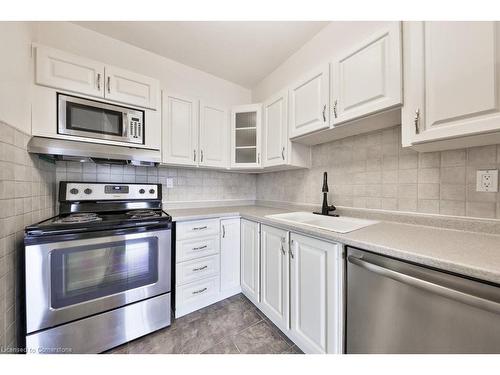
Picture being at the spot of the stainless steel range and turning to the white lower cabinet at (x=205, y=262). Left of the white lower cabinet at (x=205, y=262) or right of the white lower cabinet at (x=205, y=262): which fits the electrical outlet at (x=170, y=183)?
left

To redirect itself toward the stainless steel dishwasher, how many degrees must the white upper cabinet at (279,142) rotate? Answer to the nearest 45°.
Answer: approximately 90° to its left

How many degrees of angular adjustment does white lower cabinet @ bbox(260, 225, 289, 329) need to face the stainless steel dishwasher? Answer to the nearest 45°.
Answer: approximately 90° to its left

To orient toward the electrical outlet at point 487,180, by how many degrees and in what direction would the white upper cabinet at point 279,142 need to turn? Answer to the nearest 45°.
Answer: approximately 90° to its left

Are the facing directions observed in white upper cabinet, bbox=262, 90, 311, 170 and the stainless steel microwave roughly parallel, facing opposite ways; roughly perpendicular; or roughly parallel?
roughly perpendicular

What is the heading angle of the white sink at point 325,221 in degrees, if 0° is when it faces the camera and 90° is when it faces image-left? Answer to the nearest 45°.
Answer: approximately 45°

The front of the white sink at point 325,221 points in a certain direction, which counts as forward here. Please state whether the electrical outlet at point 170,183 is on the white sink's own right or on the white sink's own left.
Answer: on the white sink's own right

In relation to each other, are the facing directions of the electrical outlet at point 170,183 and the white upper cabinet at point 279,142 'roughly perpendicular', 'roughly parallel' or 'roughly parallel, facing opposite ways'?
roughly perpendicular

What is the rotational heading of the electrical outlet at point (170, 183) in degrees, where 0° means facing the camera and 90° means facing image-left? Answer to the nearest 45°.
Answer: approximately 0°

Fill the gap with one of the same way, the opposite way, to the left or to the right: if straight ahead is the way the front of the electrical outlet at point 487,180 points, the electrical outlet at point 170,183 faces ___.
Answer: to the left
